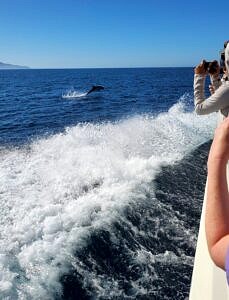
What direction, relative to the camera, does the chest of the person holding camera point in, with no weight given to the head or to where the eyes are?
to the viewer's left
